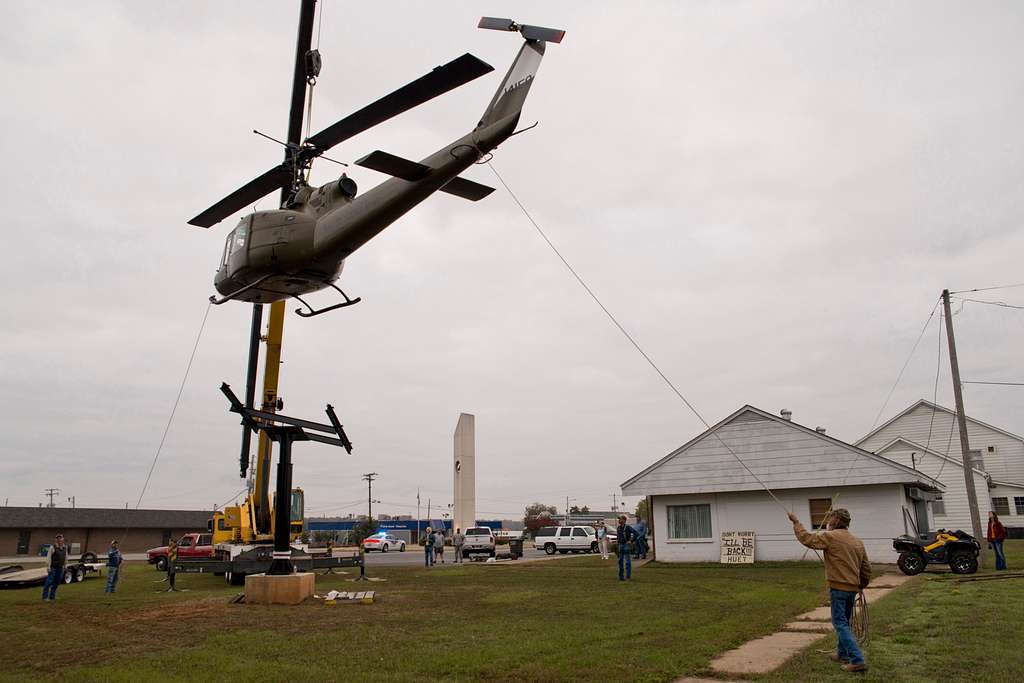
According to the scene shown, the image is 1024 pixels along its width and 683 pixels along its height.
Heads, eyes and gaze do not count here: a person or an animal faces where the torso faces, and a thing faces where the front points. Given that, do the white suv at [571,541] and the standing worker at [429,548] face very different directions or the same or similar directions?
very different directions

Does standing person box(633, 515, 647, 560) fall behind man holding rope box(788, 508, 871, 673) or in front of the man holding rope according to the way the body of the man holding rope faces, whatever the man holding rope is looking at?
in front

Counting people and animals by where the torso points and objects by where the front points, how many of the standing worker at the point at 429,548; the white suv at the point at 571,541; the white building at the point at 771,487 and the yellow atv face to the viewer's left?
1

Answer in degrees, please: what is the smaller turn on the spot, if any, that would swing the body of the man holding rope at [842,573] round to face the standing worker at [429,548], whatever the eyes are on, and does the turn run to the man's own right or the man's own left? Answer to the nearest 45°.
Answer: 0° — they already face them

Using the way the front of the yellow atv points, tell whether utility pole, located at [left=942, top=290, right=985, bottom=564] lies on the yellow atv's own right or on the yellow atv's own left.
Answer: on the yellow atv's own left

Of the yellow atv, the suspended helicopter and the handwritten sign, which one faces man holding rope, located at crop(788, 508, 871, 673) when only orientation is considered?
the handwritten sign

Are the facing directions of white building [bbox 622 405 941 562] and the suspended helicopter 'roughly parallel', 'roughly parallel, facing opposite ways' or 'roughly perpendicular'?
roughly perpendicular
